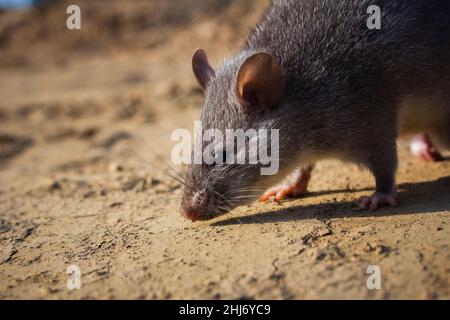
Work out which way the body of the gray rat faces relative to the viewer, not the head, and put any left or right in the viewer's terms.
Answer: facing the viewer and to the left of the viewer
